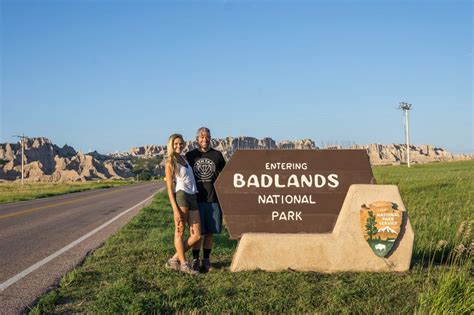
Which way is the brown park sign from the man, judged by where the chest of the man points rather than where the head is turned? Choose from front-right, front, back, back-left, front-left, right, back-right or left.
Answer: left

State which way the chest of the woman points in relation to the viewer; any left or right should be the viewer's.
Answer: facing the viewer and to the right of the viewer

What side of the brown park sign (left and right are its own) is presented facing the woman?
right

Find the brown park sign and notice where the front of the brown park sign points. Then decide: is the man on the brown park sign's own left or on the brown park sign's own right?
on the brown park sign's own right

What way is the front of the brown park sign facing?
toward the camera

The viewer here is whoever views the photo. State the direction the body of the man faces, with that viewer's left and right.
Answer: facing the viewer

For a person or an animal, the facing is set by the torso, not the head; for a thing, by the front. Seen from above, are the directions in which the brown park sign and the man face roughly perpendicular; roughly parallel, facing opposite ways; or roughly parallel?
roughly parallel

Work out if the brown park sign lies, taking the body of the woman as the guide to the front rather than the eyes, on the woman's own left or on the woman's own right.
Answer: on the woman's own left

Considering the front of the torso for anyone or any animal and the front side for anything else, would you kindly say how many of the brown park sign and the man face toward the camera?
2
